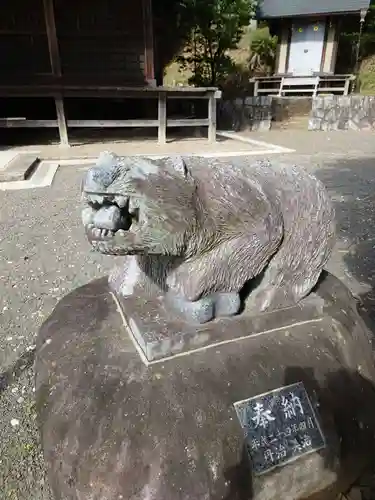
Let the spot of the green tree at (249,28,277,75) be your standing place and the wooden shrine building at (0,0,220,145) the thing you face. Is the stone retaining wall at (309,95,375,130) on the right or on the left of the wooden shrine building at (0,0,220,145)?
left

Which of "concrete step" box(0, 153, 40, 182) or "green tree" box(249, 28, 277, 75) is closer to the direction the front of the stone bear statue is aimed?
the concrete step

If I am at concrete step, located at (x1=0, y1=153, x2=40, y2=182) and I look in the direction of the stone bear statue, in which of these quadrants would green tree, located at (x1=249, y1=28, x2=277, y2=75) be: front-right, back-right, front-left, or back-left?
back-left

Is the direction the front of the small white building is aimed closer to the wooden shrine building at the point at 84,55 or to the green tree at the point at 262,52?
the wooden shrine building

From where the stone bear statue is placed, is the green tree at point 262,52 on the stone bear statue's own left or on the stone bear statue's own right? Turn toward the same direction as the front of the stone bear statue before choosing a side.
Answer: on the stone bear statue's own right

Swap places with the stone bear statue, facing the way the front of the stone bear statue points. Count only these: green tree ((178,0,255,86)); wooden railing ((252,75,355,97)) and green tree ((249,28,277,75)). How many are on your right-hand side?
3

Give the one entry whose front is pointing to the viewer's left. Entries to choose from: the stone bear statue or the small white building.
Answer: the stone bear statue

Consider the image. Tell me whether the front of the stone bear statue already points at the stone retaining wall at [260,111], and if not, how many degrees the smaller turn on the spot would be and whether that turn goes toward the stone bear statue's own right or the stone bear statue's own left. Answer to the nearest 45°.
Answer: approximately 90° to the stone bear statue's own right

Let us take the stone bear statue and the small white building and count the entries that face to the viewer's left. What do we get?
1

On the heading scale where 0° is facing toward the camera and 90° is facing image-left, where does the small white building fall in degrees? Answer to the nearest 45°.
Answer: approximately 0°

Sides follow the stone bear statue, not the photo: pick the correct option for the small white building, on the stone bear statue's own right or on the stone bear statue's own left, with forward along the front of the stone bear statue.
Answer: on the stone bear statue's own right

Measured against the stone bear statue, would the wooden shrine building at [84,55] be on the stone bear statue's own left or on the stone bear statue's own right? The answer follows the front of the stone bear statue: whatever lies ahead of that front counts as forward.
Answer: on the stone bear statue's own right

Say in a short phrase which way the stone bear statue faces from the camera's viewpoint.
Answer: facing to the left of the viewer

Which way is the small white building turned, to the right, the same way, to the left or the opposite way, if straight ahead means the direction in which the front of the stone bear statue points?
to the left
